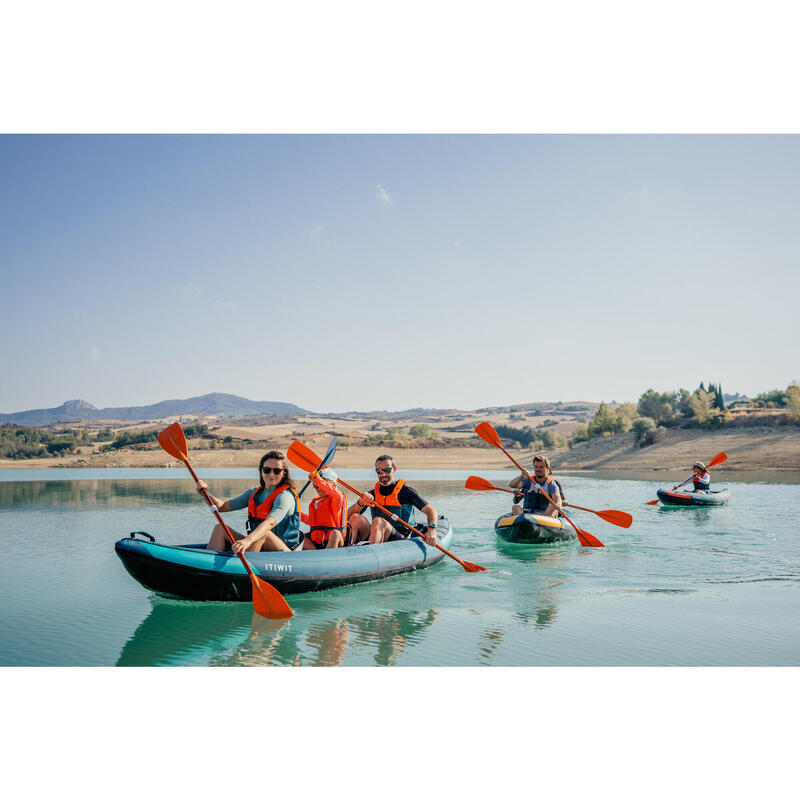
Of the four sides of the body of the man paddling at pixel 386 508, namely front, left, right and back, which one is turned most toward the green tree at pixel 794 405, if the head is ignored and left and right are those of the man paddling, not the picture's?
back

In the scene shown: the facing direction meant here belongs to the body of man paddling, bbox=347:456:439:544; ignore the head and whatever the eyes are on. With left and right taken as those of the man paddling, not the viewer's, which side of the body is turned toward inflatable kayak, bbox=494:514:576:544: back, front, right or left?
back

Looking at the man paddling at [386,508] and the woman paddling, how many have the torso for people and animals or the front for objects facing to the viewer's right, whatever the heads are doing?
0

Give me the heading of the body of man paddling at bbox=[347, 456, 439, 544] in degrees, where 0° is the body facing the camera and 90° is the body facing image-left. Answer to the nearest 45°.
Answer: approximately 45°

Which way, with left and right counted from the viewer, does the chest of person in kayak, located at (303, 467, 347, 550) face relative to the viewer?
facing the viewer and to the left of the viewer

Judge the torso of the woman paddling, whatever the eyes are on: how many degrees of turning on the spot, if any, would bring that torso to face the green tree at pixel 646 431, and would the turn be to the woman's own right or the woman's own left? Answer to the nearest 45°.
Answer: approximately 180°

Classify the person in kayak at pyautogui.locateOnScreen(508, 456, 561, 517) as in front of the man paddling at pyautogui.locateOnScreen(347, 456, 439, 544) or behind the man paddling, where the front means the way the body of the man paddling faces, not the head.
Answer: behind

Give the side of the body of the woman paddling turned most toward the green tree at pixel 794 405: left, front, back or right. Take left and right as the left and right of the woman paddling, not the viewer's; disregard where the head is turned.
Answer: back

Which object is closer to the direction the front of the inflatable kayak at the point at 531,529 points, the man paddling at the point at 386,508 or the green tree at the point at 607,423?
the man paddling

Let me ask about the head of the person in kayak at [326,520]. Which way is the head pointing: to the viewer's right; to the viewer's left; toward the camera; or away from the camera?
to the viewer's left
